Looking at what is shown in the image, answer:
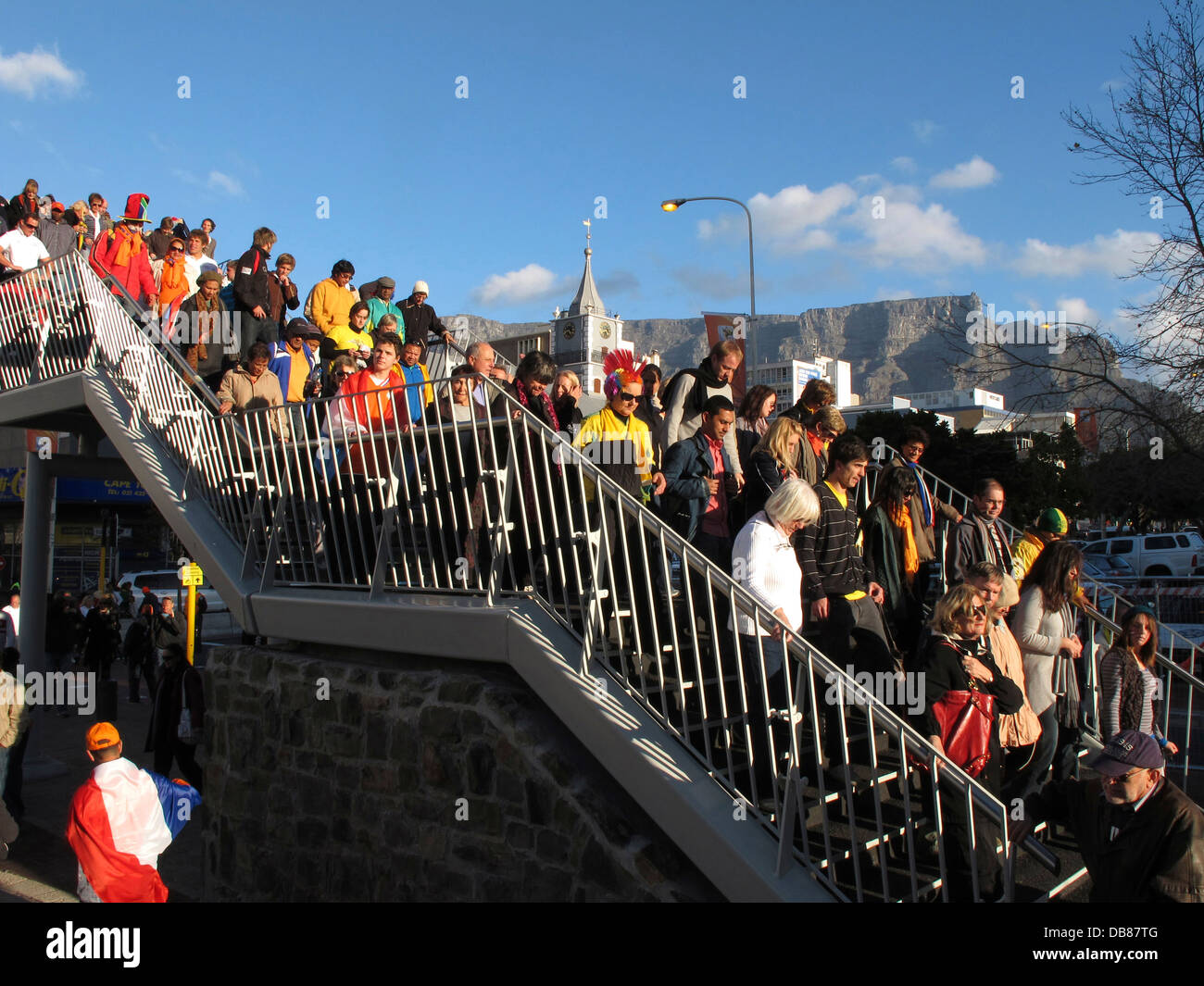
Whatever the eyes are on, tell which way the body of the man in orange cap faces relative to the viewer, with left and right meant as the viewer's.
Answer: facing away from the viewer

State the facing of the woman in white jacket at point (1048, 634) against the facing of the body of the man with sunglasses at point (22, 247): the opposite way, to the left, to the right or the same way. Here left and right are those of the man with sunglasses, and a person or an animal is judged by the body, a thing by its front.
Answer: the same way

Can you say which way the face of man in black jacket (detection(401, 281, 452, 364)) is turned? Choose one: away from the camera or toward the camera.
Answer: toward the camera

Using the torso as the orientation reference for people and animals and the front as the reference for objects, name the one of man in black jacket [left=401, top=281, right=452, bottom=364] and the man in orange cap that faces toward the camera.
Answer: the man in black jacket

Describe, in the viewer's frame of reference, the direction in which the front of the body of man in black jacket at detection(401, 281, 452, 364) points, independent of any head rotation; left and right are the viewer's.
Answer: facing the viewer

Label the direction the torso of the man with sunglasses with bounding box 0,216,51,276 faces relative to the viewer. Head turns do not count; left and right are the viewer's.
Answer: facing the viewer and to the right of the viewer

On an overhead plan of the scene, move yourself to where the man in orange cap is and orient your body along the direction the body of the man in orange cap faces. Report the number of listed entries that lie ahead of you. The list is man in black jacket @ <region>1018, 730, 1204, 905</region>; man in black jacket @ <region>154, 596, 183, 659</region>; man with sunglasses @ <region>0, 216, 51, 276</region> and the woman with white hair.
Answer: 2

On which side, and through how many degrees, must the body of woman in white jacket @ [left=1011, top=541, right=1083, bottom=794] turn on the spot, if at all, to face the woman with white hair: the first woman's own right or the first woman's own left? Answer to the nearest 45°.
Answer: approximately 135° to the first woman's own right

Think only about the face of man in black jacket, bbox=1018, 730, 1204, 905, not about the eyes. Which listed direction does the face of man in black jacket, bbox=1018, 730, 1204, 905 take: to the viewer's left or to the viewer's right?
to the viewer's left

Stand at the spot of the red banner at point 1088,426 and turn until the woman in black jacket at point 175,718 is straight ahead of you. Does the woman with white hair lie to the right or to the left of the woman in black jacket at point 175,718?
left

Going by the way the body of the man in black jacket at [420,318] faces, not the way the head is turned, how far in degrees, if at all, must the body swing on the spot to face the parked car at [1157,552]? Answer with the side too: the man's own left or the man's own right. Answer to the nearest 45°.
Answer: approximately 135° to the man's own left

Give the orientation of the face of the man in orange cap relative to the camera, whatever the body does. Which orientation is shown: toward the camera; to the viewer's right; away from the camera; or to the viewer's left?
away from the camera

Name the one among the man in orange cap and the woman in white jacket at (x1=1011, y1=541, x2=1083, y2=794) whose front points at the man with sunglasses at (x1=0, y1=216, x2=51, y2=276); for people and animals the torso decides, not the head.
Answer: the man in orange cap

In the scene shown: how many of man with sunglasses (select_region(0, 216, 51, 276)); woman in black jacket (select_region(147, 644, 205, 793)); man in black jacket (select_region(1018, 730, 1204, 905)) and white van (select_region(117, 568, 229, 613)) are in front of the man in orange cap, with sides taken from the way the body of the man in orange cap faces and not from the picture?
3

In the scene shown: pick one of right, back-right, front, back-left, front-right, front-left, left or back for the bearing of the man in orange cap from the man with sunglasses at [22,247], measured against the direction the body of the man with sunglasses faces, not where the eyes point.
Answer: front-right

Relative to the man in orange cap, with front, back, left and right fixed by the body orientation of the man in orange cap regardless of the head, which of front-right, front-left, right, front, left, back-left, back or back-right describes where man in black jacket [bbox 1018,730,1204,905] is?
back-right
